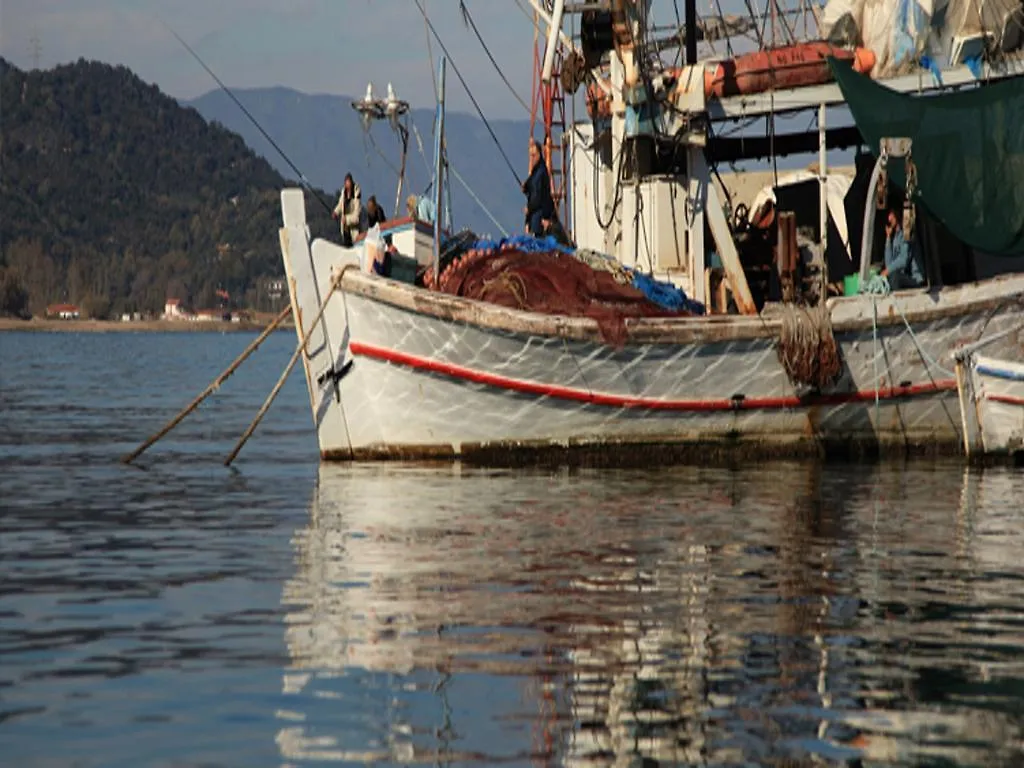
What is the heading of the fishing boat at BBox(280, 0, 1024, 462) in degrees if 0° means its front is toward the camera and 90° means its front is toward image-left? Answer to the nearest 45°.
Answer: approximately 90°

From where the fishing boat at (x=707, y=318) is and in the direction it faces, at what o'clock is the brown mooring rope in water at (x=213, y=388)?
The brown mooring rope in water is roughly at 12 o'clock from the fishing boat.
